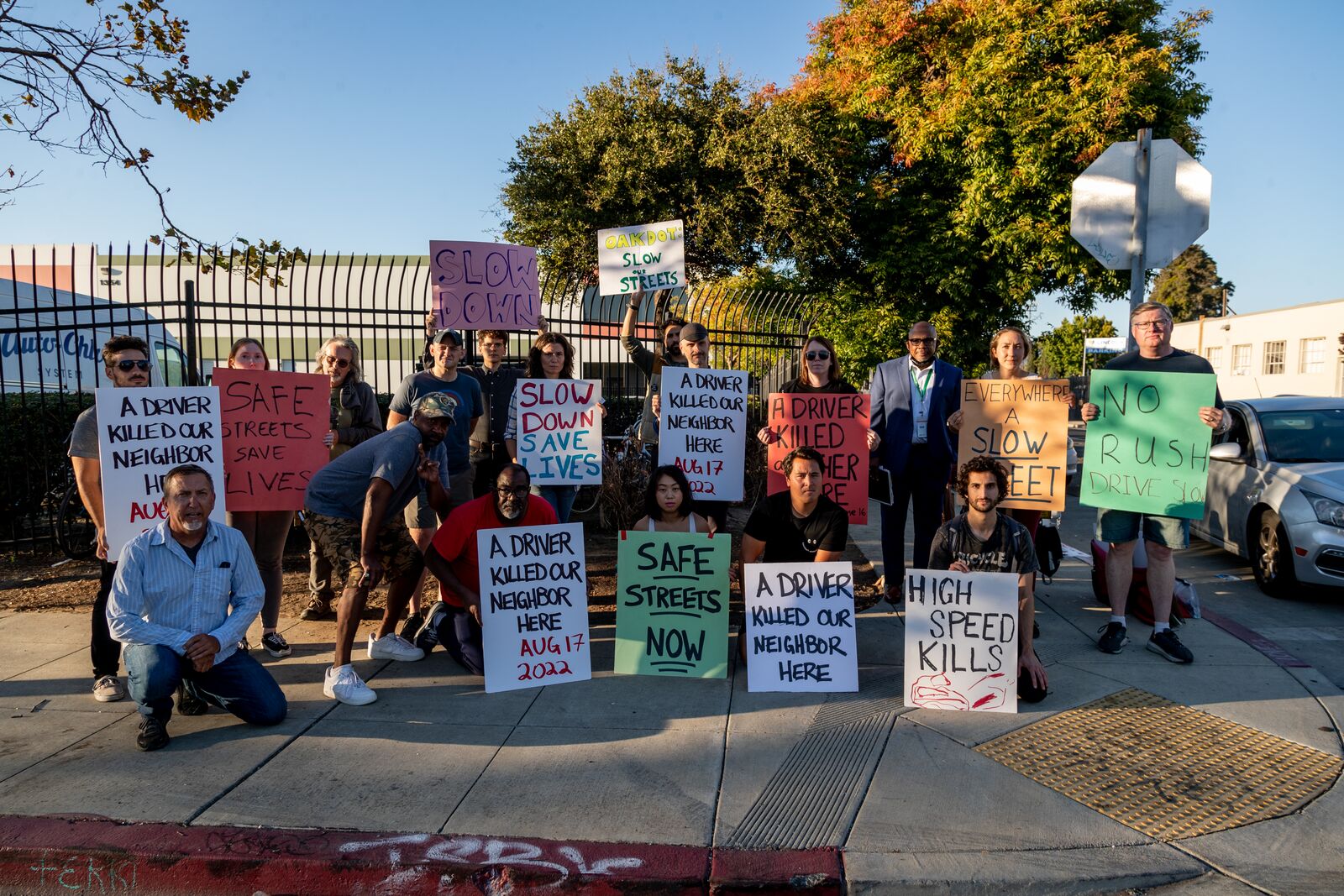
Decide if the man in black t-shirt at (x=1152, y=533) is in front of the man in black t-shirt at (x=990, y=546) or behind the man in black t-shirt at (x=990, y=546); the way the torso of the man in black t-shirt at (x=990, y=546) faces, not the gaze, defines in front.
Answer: behind

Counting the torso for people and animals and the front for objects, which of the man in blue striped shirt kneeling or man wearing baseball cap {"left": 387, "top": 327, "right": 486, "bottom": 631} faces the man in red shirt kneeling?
the man wearing baseball cap

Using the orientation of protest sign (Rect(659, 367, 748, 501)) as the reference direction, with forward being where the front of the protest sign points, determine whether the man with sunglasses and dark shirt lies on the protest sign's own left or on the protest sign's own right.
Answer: on the protest sign's own right

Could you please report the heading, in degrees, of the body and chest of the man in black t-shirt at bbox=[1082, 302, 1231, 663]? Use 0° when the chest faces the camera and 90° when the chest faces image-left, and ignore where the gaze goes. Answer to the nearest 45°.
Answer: approximately 0°

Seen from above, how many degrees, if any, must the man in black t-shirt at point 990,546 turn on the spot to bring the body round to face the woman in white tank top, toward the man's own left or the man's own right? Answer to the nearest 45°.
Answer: approximately 90° to the man's own right

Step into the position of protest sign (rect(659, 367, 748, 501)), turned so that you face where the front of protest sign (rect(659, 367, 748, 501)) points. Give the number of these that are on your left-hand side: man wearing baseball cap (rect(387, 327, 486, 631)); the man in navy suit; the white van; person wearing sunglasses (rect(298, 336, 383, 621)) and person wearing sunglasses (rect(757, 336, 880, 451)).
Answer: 2

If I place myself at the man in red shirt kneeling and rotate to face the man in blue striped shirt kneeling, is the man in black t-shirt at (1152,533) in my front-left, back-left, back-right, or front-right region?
back-left

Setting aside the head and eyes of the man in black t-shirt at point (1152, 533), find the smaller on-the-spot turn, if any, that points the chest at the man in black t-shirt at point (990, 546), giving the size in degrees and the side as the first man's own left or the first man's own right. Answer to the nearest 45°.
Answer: approximately 45° to the first man's own right

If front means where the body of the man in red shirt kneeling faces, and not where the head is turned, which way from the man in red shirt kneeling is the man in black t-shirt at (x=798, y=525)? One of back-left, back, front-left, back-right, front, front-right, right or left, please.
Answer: front-left

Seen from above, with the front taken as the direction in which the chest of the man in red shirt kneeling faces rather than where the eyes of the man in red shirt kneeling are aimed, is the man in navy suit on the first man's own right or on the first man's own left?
on the first man's own left

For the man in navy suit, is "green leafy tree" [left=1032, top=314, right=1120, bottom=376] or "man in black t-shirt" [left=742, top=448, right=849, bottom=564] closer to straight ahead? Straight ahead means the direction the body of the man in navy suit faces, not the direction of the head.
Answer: the man in black t-shirt
